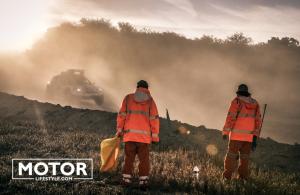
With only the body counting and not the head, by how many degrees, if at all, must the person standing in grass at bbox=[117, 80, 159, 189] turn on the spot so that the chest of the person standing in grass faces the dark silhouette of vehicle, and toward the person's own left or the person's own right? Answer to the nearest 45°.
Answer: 0° — they already face it

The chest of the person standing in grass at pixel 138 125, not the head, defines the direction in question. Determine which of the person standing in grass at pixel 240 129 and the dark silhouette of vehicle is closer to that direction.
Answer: the dark silhouette of vehicle

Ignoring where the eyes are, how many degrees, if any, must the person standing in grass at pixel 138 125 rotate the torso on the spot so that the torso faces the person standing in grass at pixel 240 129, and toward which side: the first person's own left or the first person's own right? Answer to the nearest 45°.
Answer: approximately 45° to the first person's own right

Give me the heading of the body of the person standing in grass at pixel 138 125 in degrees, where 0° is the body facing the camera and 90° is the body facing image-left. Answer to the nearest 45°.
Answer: approximately 180°
